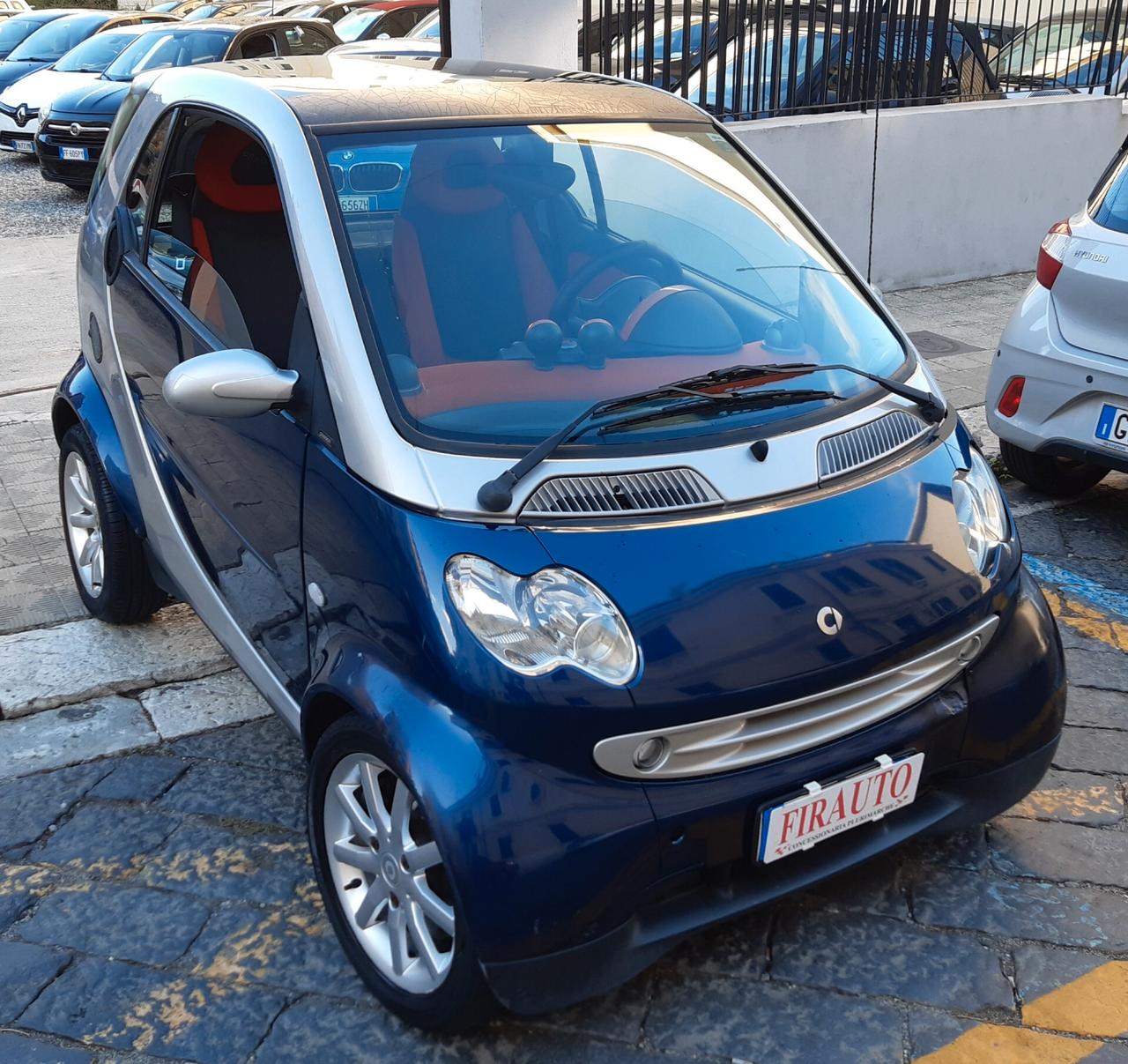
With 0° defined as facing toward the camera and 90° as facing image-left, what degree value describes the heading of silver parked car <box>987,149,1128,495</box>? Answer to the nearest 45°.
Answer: approximately 225°

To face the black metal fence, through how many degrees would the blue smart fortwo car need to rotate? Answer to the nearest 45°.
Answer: approximately 135° to its left

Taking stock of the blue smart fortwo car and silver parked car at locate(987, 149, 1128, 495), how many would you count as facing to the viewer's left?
0

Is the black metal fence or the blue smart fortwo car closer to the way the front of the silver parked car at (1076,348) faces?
the black metal fence

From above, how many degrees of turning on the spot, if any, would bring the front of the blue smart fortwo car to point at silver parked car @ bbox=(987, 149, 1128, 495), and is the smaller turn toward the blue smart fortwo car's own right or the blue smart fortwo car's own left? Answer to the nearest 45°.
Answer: approximately 90° to the blue smart fortwo car's own left

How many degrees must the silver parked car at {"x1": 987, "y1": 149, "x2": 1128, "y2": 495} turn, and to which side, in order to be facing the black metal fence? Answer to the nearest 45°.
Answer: approximately 45° to its left
